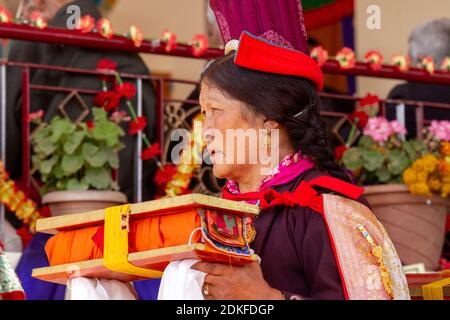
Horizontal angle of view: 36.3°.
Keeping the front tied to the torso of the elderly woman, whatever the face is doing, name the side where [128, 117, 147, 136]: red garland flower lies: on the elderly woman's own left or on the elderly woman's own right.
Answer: on the elderly woman's own right

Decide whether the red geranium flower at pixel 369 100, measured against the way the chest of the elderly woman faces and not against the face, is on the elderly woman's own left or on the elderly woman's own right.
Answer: on the elderly woman's own right

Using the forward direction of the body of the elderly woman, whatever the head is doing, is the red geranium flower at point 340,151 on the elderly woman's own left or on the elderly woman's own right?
on the elderly woman's own right

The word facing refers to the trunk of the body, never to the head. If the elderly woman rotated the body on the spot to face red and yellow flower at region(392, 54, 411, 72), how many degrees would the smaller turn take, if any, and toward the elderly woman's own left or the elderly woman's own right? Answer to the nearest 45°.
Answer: approximately 90° to the elderly woman's own right

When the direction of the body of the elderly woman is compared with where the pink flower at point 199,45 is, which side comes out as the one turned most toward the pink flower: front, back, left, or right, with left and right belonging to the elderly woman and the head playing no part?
right

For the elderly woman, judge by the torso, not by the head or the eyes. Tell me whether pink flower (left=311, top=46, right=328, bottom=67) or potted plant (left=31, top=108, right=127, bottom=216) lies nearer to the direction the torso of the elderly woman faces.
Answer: the potted plant

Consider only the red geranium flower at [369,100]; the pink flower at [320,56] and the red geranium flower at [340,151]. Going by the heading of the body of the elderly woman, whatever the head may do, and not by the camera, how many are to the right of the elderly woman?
3

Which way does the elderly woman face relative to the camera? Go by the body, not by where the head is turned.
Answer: to the viewer's left

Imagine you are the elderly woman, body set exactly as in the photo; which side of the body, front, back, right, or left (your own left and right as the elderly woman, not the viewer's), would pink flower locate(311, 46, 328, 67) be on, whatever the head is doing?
right

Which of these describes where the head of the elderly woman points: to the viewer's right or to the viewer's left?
to the viewer's left
